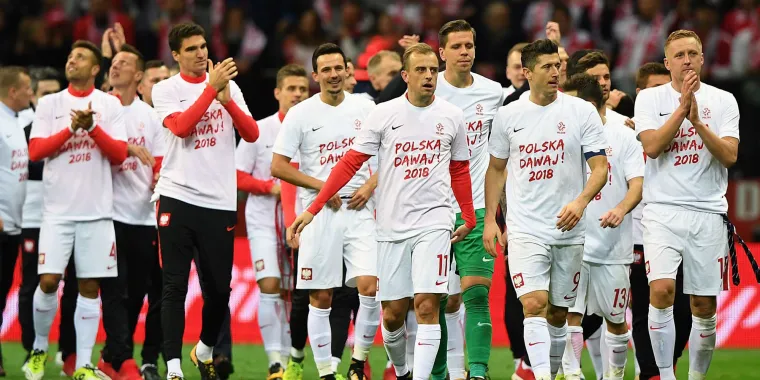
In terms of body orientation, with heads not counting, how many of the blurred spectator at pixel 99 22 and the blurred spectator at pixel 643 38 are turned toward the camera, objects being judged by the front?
2

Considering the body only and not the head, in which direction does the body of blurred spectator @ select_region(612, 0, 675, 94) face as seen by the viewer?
toward the camera

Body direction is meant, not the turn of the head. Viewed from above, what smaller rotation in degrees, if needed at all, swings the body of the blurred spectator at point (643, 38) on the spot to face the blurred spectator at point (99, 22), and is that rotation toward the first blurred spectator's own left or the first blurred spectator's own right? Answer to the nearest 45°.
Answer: approximately 90° to the first blurred spectator's own right

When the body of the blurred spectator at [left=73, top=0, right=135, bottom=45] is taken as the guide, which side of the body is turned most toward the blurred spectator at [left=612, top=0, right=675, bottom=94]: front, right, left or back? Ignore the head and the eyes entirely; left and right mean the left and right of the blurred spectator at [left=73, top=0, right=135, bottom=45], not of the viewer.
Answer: left
